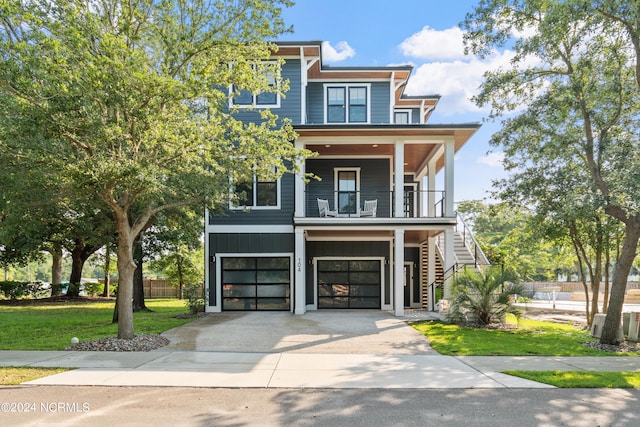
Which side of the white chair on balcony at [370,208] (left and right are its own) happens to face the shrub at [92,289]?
right

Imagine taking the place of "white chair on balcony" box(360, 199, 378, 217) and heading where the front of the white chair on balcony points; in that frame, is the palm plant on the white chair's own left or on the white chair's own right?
on the white chair's own left

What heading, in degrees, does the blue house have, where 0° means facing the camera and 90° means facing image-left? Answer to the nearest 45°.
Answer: approximately 0°

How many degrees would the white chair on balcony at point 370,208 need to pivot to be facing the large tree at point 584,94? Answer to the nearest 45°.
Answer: approximately 90° to its left

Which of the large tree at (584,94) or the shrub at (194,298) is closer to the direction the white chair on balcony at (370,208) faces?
the shrub

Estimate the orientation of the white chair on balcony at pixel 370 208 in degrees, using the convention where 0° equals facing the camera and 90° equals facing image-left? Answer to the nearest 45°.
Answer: approximately 45°

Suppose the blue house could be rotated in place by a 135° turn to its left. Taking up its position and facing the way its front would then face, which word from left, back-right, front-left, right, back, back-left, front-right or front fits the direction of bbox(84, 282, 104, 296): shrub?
left

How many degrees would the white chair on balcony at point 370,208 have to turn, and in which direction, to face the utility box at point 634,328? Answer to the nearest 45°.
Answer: approximately 90° to its left

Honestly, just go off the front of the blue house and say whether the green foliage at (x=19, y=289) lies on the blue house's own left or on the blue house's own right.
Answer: on the blue house's own right
